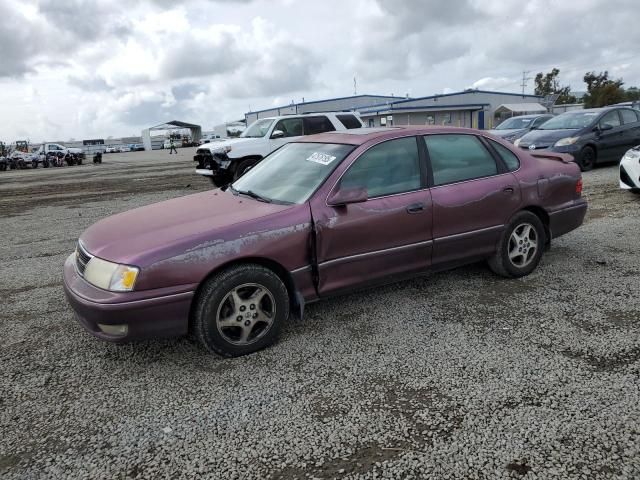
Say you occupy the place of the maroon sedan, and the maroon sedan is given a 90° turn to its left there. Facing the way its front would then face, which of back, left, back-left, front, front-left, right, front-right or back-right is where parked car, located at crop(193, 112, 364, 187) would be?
back-left

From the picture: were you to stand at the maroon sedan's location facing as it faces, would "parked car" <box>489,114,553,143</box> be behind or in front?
behind

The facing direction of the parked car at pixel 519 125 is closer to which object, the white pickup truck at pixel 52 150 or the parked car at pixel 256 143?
the parked car

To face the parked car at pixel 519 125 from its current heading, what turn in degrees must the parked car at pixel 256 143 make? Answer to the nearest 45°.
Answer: approximately 180°

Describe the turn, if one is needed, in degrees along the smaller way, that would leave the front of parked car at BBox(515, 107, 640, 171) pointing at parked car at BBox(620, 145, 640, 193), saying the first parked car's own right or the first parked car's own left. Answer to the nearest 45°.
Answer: approximately 45° to the first parked car's own left

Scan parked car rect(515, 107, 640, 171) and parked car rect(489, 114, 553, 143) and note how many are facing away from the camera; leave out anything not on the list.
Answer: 0

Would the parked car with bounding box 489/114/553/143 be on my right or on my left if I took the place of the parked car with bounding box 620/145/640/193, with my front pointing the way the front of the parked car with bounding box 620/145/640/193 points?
on my right

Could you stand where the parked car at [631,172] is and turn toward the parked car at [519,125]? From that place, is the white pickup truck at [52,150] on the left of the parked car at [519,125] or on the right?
left

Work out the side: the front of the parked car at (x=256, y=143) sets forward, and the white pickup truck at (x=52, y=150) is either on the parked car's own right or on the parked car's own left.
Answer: on the parked car's own right

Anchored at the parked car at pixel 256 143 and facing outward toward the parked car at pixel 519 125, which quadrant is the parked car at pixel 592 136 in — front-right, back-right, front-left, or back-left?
front-right

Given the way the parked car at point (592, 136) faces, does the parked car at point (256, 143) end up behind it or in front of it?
in front

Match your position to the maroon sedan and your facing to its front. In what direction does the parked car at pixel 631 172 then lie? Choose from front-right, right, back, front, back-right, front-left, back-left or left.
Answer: back

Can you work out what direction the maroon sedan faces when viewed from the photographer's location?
facing the viewer and to the left of the viewer

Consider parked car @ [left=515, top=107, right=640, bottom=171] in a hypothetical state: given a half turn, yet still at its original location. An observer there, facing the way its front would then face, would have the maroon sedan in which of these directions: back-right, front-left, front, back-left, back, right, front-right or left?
back-right

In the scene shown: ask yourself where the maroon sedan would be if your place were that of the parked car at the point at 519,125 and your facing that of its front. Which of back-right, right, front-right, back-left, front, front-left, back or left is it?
front-left
